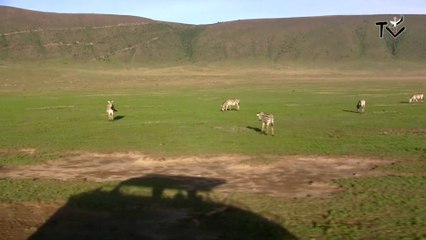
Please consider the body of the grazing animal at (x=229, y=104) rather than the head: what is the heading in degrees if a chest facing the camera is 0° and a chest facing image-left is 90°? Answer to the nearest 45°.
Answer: approximately 90°

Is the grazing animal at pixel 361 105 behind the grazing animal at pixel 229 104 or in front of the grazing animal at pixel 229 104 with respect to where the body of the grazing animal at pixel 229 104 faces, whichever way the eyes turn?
behind
